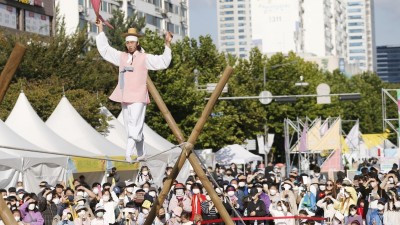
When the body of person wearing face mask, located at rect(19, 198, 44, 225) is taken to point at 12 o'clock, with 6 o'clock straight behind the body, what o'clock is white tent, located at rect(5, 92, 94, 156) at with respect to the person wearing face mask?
The white tent is roughly at 6 o'clock from the person wearing face mask.

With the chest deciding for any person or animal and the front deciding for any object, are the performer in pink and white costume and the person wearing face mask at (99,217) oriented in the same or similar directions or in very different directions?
same or similar directions

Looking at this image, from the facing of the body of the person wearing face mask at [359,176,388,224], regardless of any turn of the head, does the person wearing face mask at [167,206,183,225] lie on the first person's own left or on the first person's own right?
on the first person's own right

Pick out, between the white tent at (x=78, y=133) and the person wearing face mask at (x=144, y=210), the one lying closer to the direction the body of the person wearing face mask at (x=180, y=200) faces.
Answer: the person wearing face mask

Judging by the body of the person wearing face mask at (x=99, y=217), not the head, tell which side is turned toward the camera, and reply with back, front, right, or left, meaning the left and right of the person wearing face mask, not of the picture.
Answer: front

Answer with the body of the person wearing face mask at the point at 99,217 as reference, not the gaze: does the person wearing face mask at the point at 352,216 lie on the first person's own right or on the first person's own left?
on the first person's own left

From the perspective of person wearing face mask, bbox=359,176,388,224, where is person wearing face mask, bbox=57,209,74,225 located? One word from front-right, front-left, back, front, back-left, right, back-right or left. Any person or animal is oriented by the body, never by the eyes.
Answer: front-right

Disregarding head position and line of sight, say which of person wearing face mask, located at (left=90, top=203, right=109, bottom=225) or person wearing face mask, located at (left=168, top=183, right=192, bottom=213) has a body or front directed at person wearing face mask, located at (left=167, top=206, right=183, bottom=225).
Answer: person wearing face mask, located at (left=168, top=183, right=192, bottom=213)

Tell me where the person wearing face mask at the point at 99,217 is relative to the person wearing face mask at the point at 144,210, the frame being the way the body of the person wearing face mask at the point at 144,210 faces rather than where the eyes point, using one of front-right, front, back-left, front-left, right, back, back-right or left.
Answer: right

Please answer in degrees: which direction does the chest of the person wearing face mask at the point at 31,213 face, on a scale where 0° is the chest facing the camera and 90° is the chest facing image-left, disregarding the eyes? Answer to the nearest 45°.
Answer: approximately 0°

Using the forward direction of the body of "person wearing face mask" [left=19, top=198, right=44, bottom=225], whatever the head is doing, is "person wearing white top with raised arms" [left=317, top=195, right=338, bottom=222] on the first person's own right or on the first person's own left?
on the first person's own left

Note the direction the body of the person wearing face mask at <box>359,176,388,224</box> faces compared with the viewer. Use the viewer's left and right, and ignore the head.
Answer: facing the viewer

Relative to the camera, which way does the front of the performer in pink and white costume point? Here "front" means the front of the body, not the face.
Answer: toward the camera

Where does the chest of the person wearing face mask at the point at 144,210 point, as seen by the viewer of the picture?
toward the camera
